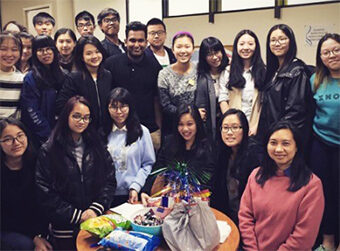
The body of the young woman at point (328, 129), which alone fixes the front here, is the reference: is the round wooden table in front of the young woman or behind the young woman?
in front

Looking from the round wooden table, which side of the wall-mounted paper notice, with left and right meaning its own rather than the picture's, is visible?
front

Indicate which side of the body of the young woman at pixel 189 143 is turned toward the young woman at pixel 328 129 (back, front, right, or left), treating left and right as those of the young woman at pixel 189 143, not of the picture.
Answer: left

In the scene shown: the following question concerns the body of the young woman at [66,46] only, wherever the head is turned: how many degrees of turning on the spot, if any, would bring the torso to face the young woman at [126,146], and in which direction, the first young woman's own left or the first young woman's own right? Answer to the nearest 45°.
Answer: approximately 45° to the first young woman's own left

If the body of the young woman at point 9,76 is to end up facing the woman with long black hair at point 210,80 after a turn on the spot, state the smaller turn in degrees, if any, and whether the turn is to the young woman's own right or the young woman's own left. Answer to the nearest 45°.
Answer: approximately 90° to the young woman's own left

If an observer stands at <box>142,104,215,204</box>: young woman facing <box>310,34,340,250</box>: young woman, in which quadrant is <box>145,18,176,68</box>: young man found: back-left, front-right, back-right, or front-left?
back-left

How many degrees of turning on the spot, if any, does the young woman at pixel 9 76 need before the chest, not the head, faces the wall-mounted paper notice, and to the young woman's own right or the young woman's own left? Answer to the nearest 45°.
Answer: approximately 90° to the young woman's own left

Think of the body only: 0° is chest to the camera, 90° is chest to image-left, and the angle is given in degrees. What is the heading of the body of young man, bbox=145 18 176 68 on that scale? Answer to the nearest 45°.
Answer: approximately 0°

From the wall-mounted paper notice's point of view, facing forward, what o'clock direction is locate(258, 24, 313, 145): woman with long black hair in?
The woman with long black hair is roughly at 12 o'clock from the wall-mounted paper notice.

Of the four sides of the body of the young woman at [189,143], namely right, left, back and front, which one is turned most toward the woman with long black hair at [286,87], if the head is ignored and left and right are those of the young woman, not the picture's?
left

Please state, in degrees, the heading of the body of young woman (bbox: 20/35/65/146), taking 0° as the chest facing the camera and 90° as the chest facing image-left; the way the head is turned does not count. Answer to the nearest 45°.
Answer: approximately 315°
